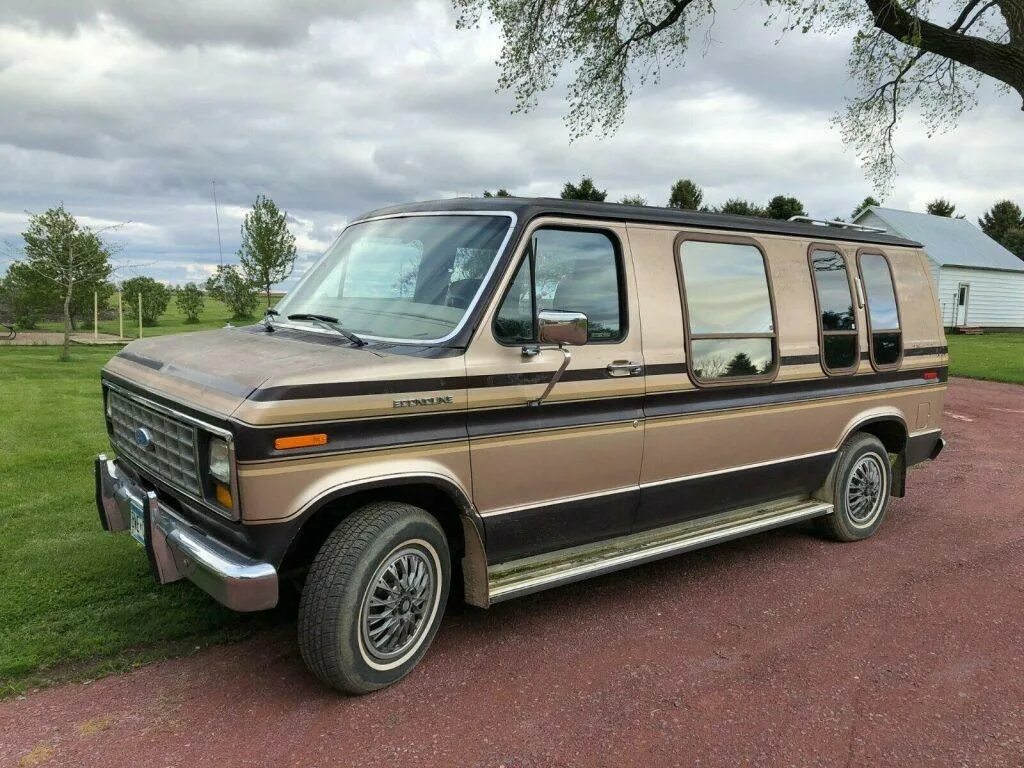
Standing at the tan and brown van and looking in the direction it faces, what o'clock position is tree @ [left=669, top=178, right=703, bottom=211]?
The tree is roughly at 5 o'clock from the tan and brown van.

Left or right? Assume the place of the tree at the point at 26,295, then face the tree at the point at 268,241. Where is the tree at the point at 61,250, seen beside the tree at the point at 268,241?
right

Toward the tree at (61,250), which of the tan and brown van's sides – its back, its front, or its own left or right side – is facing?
right

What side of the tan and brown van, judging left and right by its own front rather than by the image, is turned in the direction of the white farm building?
back

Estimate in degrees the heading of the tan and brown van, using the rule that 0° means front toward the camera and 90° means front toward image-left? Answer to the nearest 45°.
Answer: approximately 45°

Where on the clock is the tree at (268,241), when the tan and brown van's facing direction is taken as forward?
The tree is roughly at 4 o'clock from the tan and brown van.
